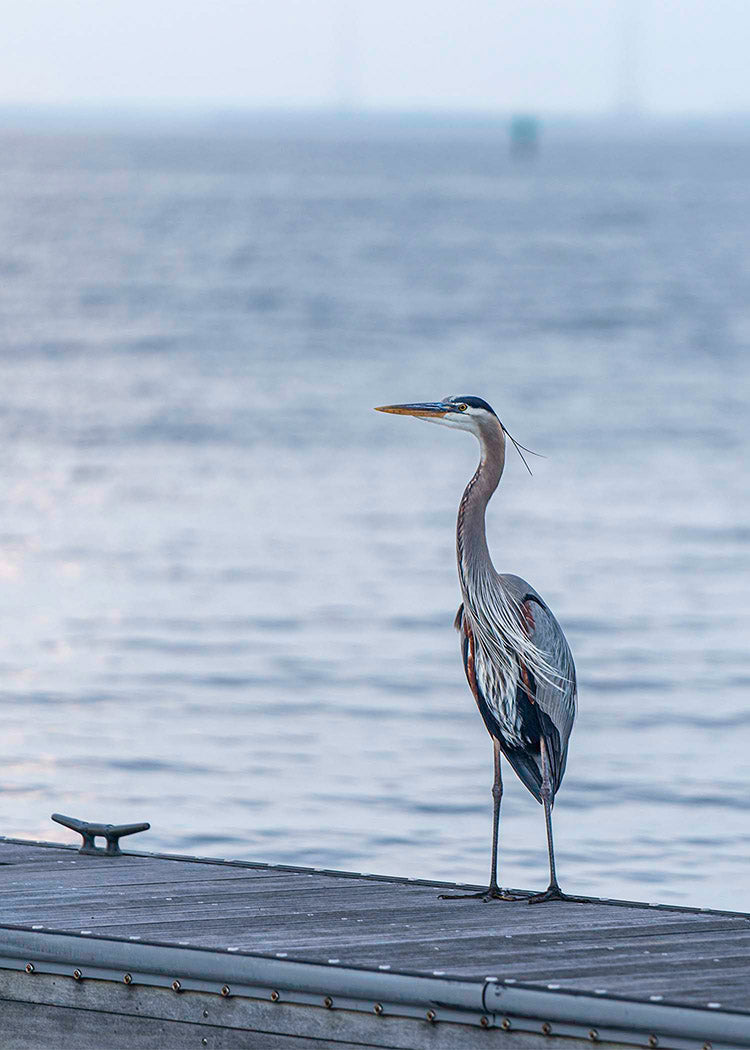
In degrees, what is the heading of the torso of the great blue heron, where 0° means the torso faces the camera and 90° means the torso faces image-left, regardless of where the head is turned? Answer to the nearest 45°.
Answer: approximately 45°

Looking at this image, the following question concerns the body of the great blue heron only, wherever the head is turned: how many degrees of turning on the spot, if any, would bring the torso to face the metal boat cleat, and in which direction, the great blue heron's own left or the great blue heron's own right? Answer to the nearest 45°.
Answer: approximately 45° to the great blue heron's own right
